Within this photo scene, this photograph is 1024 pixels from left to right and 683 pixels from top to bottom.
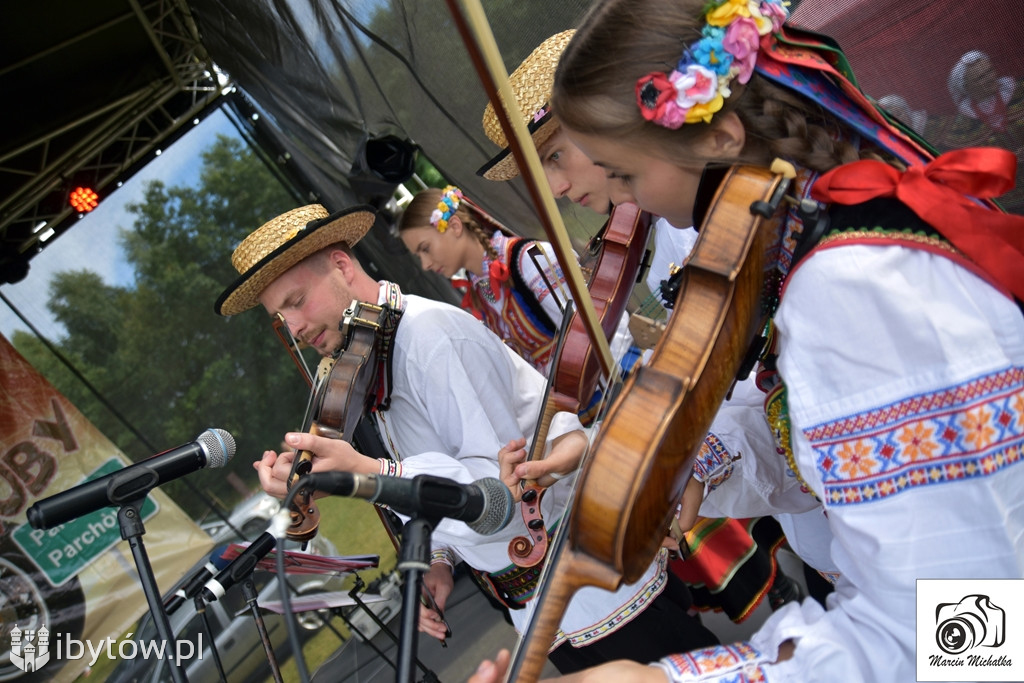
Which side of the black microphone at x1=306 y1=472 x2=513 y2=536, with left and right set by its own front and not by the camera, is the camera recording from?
right

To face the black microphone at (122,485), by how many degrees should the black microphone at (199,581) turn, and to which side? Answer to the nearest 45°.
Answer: approximately 90° to its right

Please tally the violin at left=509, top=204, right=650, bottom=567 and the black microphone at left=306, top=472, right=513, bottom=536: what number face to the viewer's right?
1

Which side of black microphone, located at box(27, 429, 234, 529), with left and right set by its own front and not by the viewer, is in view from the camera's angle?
right

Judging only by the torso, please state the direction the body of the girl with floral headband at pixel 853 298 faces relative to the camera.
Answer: to the viewer's left

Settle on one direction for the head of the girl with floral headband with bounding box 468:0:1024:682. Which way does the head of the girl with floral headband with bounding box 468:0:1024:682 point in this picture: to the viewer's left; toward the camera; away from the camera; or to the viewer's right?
to the viewer's left
